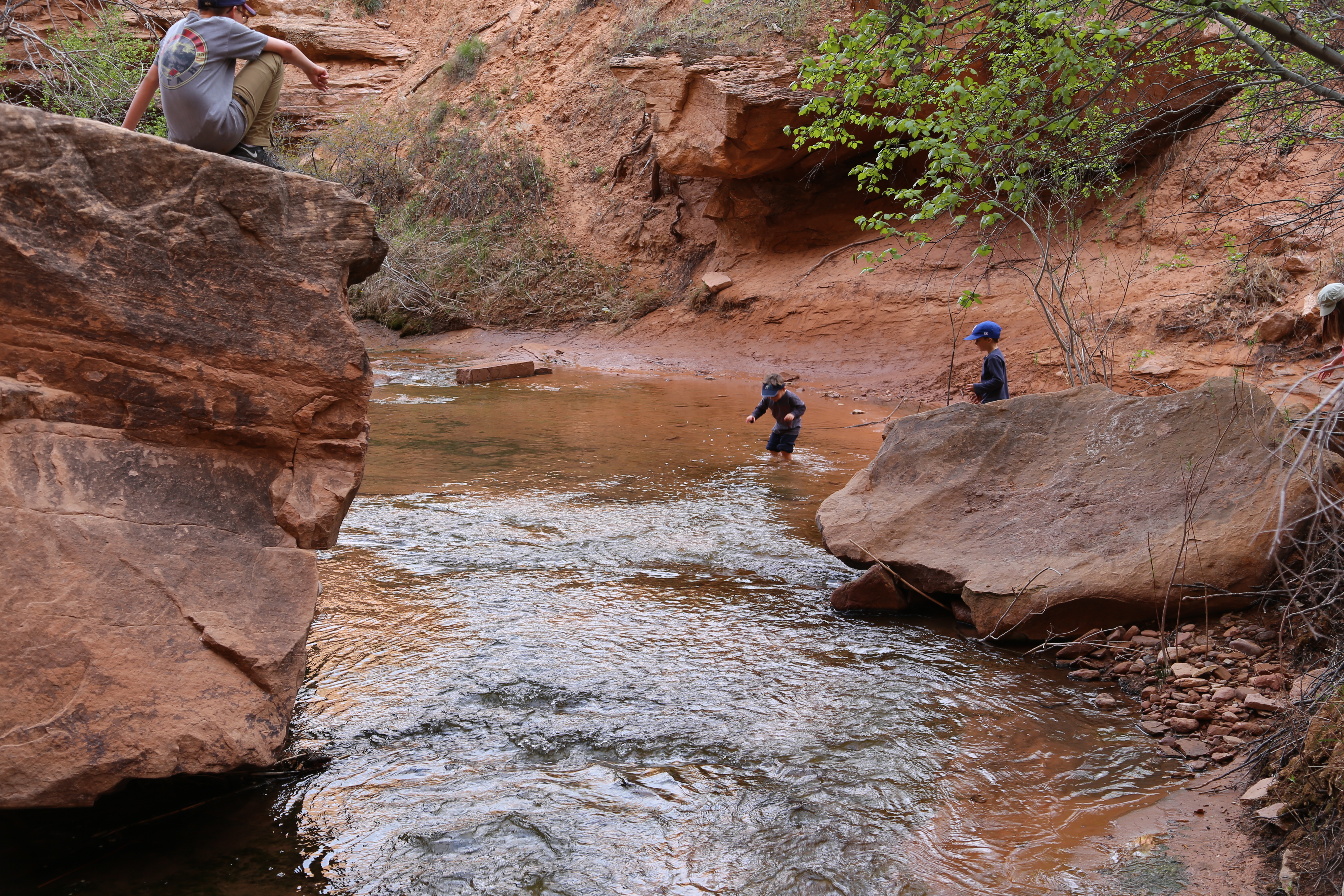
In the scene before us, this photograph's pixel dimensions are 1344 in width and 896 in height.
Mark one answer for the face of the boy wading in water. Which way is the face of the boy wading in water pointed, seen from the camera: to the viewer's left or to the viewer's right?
to the viewer's left

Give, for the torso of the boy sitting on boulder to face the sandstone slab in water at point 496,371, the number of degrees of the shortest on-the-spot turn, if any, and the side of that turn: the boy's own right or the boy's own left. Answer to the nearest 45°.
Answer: approximately 45° to the boy's own left

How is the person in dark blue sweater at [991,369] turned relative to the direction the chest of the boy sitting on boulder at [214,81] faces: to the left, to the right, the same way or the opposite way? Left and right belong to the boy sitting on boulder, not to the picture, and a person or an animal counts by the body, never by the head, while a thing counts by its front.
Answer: to the left

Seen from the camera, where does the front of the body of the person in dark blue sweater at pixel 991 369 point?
to the viewer's left

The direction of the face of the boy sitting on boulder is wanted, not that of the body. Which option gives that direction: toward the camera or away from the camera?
away from the camera

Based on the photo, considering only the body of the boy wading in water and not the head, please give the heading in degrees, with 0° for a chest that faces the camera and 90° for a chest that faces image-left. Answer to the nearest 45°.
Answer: approximately 45°

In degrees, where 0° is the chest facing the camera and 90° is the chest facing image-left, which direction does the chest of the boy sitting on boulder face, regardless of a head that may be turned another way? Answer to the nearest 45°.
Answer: approximately 225°

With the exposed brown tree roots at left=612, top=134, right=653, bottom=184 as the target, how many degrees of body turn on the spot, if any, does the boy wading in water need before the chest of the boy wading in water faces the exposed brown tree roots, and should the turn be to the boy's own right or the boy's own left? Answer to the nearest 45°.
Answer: approximately 135° to the boy's own right

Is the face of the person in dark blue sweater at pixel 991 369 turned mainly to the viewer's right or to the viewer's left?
to the viewer's left
